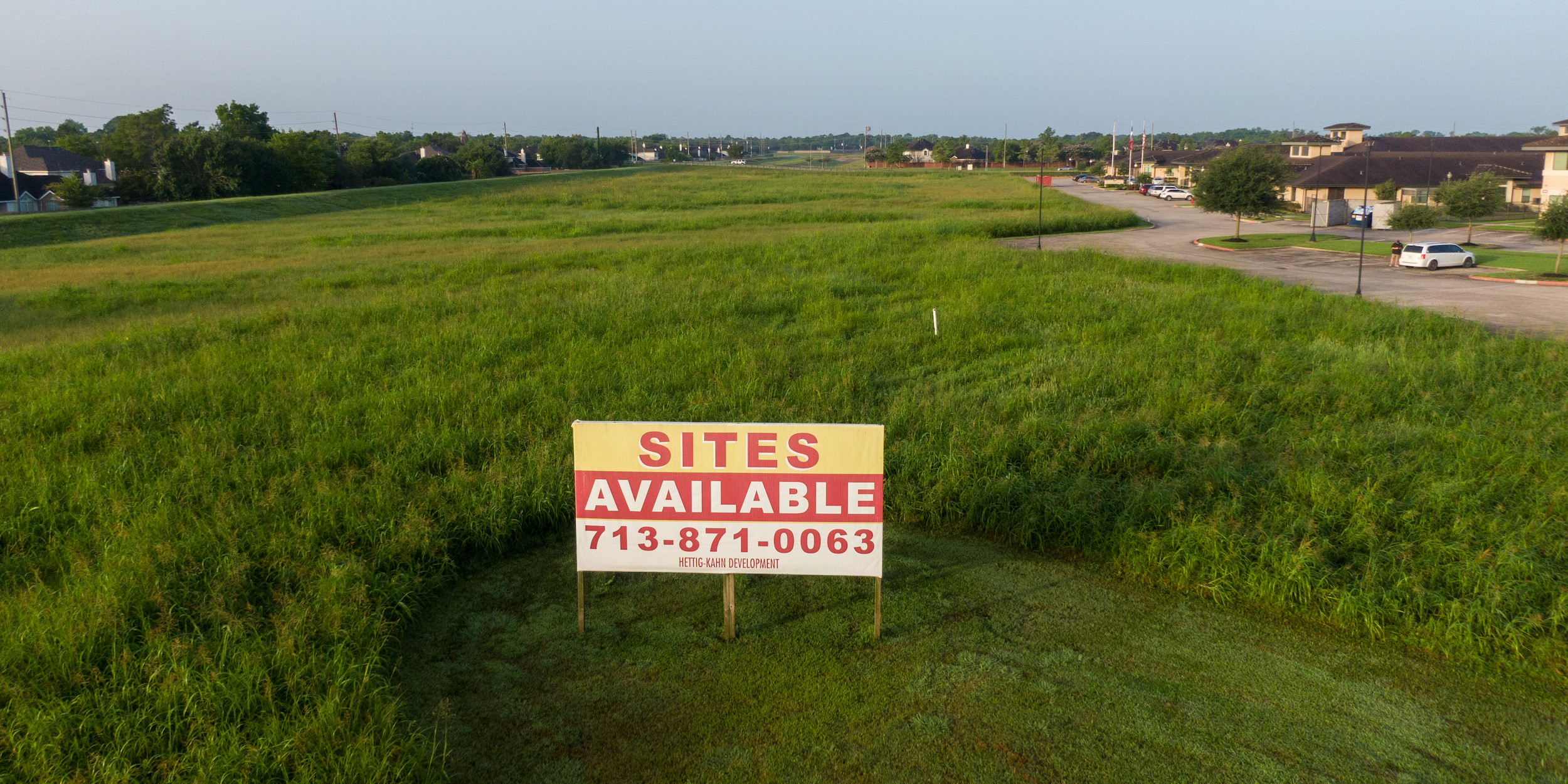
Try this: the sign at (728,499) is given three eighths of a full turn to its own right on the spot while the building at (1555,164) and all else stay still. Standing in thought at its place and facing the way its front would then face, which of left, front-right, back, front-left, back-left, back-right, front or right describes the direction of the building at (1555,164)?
right

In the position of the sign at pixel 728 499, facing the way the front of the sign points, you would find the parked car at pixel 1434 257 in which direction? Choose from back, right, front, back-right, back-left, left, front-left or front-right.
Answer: back-left

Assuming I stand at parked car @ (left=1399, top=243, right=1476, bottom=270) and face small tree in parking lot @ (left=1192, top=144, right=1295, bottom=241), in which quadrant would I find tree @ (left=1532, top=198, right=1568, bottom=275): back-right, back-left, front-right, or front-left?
back-right

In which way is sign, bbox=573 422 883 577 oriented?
toward the camera

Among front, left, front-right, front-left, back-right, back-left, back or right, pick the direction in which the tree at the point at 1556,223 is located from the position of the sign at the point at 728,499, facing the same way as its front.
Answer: back-left

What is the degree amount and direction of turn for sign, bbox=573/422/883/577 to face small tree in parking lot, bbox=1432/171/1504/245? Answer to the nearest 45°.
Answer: approximately 135° to its left

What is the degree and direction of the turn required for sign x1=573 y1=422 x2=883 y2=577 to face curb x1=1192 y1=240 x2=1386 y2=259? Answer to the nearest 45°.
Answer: approximately 135° to its left
